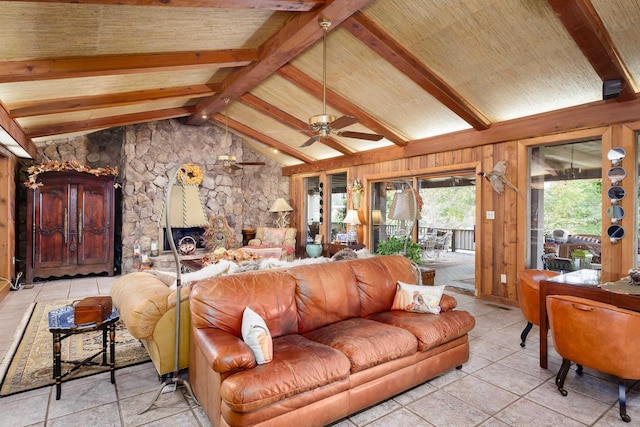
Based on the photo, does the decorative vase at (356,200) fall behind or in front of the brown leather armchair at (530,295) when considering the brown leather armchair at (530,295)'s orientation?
behind

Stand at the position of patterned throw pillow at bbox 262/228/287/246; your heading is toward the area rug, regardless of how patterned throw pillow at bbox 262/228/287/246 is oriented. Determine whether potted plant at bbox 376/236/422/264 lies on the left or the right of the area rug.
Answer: left

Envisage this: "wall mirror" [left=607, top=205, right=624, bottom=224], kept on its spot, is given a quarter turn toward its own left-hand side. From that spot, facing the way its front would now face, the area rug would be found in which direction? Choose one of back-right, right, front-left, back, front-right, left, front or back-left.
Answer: back-right

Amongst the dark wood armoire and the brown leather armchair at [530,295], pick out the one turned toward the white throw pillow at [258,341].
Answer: the dark wood armoire

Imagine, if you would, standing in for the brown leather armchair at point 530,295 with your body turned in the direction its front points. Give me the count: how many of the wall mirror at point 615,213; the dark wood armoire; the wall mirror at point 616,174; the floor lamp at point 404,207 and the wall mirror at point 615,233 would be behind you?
2

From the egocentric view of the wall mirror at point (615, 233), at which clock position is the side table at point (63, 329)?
The side table is roughly at 1 o'clock from the wall mirror.

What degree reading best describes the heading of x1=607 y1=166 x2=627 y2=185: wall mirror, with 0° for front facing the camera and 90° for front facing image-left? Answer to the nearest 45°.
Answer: approximately 0°

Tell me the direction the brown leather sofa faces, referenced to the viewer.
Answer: facing the viewer and to the right of the viewer

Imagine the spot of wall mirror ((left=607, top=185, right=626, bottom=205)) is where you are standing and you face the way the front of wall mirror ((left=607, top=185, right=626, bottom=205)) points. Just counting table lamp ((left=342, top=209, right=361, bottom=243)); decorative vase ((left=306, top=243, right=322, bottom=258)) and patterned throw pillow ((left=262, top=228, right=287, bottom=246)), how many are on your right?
3

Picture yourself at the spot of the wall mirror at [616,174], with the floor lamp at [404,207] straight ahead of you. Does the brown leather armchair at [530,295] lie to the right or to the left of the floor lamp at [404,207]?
left

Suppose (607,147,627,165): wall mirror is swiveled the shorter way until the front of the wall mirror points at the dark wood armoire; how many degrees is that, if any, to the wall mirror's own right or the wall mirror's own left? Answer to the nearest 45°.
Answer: approximately 45° to the wall mirror's own right

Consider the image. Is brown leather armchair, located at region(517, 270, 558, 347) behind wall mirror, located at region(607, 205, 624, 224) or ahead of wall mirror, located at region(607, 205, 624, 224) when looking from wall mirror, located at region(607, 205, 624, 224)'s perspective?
ahead

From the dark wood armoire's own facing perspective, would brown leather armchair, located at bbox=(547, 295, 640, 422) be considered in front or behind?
in front

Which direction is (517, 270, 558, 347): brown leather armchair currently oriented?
to the viewer's right

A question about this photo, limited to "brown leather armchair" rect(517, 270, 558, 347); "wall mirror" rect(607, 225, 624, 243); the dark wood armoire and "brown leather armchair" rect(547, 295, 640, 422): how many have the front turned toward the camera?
2

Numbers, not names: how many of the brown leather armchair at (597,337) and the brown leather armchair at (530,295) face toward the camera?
0
